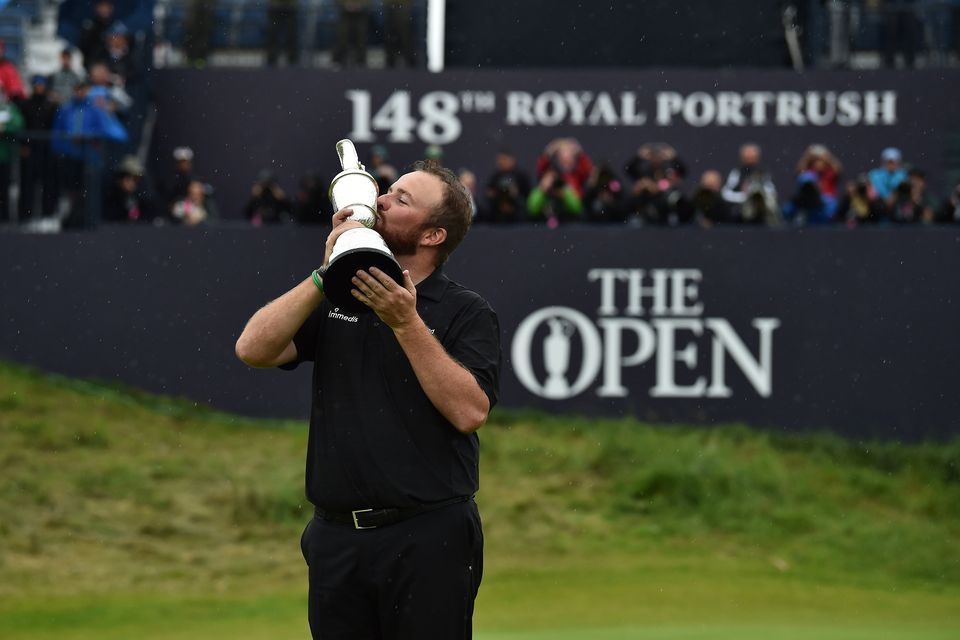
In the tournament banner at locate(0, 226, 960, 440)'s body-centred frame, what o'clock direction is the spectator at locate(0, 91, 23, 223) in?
The spectator is roughly at 3 o'clock from the tournament banner.

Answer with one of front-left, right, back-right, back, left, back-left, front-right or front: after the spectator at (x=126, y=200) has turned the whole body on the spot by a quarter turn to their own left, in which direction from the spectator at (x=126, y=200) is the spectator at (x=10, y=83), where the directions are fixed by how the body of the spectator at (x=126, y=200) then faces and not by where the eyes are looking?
back-left

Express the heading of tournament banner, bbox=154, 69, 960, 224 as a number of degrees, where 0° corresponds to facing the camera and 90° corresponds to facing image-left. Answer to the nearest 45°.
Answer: approximately 0°

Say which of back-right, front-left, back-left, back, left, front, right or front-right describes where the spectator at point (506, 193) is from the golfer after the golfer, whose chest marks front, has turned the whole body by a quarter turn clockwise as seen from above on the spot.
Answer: front-right

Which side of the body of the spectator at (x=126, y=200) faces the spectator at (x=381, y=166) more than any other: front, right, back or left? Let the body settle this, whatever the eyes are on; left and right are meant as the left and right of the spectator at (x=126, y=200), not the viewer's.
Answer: left

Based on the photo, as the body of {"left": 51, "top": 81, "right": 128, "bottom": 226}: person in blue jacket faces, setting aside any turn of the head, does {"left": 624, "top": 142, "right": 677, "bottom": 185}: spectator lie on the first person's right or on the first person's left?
on the first person's left
